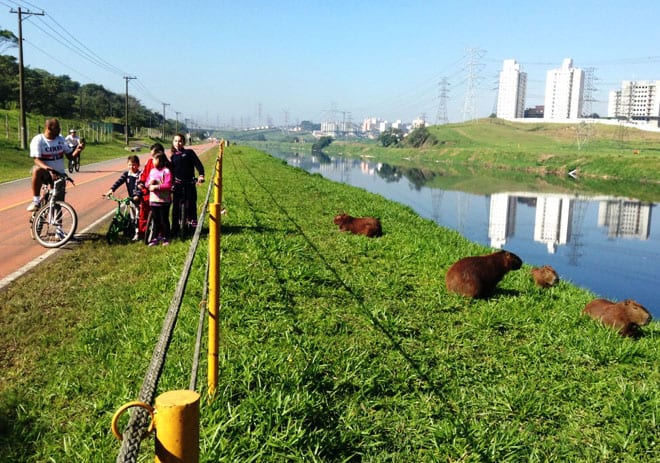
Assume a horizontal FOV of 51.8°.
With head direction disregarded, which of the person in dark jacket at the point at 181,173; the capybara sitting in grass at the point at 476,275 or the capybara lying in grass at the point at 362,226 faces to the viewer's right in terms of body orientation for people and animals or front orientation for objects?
the capybara sitting in grass at the point at 476,275

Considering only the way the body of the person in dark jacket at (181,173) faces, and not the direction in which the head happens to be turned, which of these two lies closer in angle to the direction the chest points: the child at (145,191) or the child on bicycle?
the child

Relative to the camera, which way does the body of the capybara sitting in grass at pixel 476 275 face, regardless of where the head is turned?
to the viewer's right

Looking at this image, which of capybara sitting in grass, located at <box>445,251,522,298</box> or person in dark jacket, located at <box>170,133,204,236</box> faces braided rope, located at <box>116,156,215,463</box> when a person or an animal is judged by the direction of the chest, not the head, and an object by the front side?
the person in dark jacket

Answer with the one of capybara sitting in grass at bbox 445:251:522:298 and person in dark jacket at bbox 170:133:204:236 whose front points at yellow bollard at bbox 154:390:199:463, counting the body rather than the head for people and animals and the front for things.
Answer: the person in dark jacket

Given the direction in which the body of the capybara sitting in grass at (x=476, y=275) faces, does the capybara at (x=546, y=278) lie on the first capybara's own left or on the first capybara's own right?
on the first capybara's own left

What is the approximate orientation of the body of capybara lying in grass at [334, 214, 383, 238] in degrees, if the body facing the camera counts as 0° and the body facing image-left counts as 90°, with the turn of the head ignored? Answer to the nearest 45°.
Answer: approximately 90°

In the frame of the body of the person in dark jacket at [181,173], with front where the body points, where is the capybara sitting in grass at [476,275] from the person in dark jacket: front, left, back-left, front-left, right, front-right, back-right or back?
front-left

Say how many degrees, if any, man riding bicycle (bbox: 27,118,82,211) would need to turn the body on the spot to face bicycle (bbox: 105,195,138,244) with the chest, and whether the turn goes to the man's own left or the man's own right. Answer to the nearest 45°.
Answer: approximately 45° to the man's own left

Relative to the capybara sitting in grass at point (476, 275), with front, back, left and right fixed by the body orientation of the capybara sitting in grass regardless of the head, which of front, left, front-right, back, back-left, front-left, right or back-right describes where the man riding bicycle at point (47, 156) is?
back
